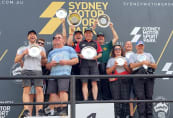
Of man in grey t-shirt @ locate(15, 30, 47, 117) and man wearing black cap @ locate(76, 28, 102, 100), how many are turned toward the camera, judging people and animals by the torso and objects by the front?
2

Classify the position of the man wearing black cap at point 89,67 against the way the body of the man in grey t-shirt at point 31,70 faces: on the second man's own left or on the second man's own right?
on the second man's own left

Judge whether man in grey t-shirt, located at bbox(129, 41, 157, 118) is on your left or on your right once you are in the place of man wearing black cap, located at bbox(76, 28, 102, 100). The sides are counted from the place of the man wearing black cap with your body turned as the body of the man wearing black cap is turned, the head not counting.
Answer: on your left

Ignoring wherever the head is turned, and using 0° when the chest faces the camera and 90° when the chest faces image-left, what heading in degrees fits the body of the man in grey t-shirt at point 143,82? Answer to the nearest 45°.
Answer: approximately 0°

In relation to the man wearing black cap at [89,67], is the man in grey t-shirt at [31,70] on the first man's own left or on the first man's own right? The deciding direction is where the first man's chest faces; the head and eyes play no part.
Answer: on the first man's own right

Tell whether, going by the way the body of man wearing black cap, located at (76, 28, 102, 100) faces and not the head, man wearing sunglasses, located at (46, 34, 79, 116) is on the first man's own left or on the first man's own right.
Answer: on the first man's own right
